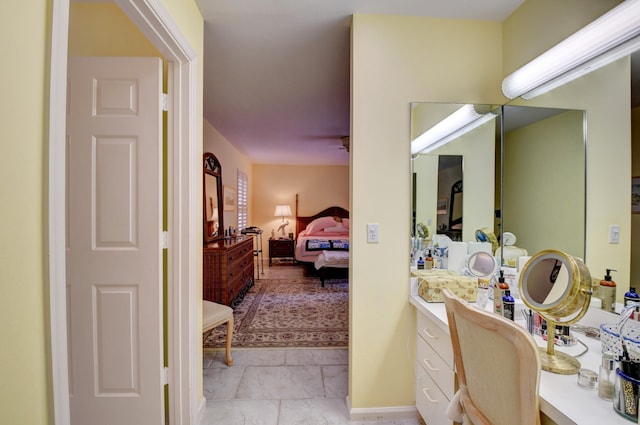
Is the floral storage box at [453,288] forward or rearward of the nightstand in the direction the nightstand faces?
forward

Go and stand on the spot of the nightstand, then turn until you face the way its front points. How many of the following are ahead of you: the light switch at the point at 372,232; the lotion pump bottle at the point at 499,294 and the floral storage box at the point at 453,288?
3

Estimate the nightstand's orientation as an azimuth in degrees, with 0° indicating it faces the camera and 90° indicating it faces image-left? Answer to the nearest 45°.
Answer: approximately 0°

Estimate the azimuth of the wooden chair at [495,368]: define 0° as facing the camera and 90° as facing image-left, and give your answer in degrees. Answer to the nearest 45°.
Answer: approximately 225°

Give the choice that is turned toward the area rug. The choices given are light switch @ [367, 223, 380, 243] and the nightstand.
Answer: the nightstand

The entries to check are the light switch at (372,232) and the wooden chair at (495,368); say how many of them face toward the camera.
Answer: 1

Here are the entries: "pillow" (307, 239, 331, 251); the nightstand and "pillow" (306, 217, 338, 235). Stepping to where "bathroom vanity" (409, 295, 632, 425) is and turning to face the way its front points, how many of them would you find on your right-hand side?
3

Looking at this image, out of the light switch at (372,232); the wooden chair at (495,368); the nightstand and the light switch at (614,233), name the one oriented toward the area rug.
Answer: the nightstand

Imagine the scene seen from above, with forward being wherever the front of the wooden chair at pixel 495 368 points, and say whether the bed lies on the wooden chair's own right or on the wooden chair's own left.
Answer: on the wooden chair's own left

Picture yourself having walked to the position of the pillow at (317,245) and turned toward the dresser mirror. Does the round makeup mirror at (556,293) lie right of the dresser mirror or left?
left
